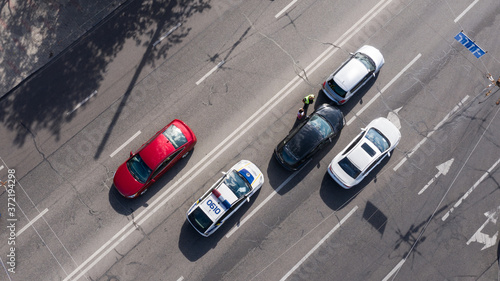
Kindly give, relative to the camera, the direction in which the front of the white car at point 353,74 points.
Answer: facing away from the viewer and to the right of the viewer

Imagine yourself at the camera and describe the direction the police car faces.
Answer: facing away from the viewer and to the right of the viewer

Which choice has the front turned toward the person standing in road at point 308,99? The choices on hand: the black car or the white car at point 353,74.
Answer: the black car

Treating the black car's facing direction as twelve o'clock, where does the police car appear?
The police car is roughly at 7 o'clock from the black car.

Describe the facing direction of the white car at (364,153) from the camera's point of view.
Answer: facing away from the viewer and to the right of the viewer
